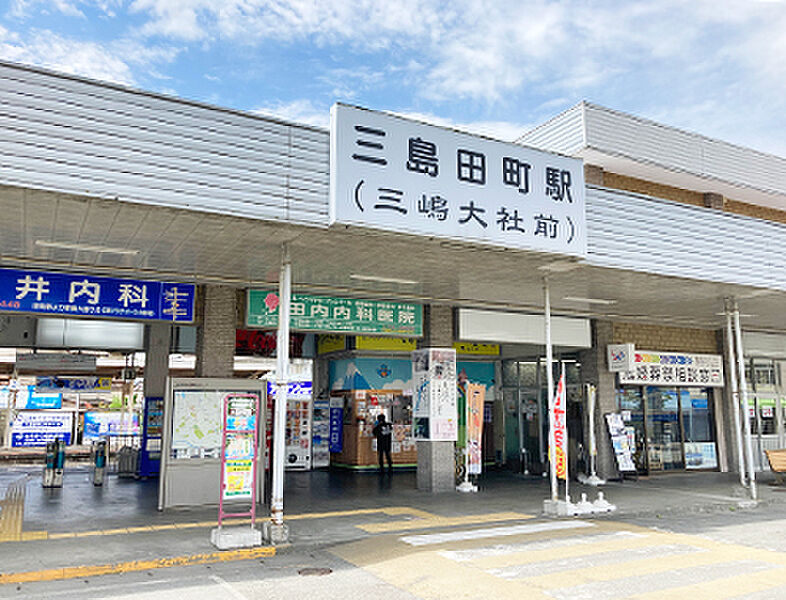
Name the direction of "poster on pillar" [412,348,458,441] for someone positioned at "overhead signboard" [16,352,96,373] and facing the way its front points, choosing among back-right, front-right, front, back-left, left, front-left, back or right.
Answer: front-left

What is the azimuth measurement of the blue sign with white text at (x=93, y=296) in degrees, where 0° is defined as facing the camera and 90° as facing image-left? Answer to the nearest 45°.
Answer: approximately 0°
